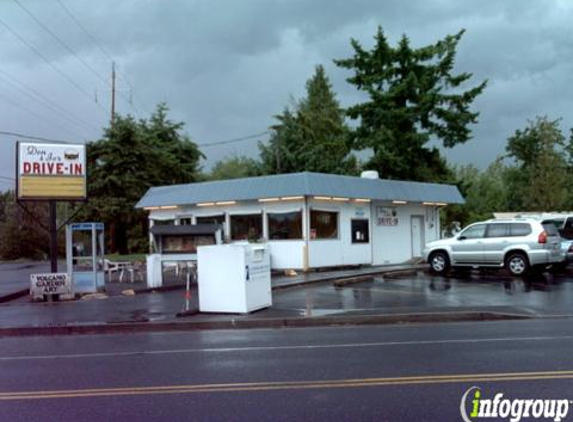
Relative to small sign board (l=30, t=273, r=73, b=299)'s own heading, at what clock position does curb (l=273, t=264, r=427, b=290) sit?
The curb is roughly at 9 o'clock from the small sign board.

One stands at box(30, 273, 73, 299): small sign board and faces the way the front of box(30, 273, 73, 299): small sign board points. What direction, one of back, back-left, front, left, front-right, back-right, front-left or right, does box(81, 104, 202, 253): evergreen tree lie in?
back

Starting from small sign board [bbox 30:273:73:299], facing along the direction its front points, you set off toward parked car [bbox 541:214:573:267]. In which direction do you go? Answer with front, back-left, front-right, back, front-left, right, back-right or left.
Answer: left

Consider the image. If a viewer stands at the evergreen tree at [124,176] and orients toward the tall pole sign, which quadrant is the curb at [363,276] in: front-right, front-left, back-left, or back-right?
front-left

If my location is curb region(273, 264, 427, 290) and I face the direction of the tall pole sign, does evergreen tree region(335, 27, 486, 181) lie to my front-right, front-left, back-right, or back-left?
back-right

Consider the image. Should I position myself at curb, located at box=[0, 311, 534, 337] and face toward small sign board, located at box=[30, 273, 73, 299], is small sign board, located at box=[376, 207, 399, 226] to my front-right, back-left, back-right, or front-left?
front-right

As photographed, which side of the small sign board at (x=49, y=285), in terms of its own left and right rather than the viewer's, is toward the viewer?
front

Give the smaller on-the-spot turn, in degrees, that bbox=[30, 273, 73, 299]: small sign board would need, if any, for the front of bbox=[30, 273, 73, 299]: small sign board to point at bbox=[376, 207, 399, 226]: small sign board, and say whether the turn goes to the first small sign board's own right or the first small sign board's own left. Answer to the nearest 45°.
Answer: approximately 90° to the first small sign board's own left

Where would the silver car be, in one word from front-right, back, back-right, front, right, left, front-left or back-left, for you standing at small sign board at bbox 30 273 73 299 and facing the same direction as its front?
left
